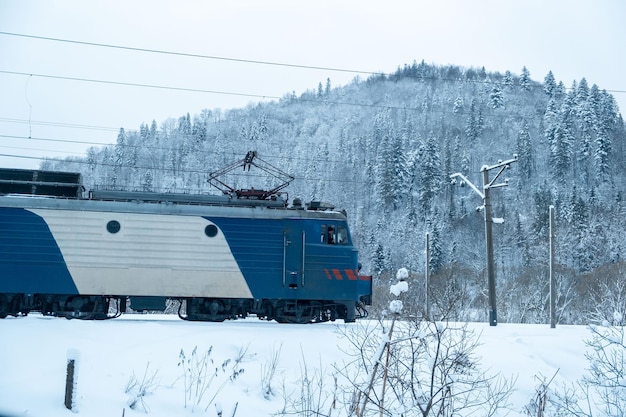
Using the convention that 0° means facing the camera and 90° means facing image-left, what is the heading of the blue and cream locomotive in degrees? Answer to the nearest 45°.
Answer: approximately 270°
